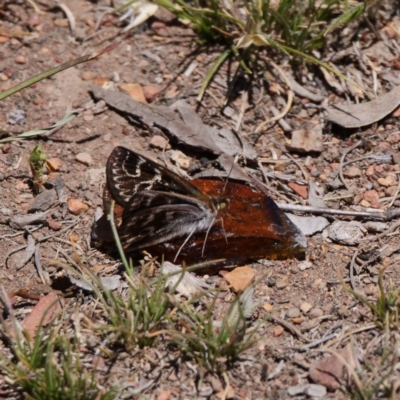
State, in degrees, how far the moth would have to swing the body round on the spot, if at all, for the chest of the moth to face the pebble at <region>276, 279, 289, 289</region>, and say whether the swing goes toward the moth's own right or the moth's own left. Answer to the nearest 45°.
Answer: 0° — it already faces it

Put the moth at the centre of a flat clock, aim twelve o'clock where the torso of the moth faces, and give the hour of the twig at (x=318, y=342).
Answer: The twig is roughly at 1 o'clock from the moth.

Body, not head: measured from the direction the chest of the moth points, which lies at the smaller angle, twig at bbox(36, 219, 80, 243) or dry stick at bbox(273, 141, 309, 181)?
the dry stick

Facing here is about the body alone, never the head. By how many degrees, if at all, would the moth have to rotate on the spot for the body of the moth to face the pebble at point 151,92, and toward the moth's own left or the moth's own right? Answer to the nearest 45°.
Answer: approximately 135° to the moth's own left

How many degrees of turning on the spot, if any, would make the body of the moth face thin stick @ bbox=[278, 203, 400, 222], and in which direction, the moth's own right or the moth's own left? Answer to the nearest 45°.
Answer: approximately 45° to the moth's own left

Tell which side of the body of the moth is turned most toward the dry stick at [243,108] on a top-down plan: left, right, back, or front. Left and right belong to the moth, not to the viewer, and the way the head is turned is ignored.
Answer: left

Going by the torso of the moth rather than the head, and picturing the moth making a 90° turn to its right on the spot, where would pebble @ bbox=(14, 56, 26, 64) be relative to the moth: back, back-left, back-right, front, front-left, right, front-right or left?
back-right

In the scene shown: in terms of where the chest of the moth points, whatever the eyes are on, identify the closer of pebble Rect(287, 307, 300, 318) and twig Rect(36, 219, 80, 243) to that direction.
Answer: the pebble

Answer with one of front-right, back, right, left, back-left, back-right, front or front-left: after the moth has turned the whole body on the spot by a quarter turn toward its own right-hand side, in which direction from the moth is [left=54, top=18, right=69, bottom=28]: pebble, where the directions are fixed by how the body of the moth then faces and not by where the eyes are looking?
back-right

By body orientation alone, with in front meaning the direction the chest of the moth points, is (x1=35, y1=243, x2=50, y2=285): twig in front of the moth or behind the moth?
behind

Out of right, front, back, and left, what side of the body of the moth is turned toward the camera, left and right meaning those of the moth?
right

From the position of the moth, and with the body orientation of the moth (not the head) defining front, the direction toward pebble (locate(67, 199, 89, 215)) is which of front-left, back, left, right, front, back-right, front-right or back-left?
back

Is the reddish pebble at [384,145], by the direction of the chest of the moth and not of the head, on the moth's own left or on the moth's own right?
on the moth's own left

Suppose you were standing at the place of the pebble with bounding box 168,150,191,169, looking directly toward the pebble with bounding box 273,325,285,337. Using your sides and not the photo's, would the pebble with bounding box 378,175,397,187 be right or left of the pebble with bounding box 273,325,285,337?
left
